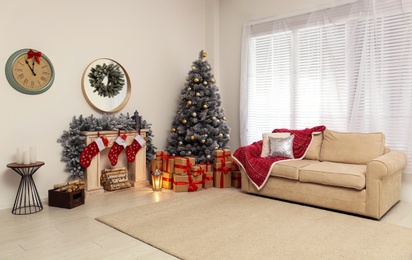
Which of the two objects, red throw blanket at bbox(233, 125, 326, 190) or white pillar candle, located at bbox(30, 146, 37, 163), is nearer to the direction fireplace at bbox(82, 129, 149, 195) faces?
the red throw blanket

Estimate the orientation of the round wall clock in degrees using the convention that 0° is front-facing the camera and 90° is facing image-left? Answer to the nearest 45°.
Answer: approximately 315°

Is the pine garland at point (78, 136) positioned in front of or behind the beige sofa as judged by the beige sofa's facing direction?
in front

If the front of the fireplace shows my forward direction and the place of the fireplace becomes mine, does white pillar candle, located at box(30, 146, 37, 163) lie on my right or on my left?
on my right

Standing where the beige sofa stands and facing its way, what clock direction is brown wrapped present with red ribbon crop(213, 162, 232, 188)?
The brown wrapped present with red ribbon is roughly at 2 o'clock from the beige sofa.

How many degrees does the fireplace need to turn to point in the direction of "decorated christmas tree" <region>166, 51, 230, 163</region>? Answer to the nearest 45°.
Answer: approximately 45° to its left

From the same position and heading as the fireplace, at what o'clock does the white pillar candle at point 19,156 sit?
The white pillar candle is roughly at 3 o'clock from the fireplace.

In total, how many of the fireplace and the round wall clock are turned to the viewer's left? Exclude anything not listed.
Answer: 0

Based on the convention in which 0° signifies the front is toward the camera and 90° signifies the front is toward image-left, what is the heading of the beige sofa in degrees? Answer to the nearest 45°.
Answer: approximately 45°

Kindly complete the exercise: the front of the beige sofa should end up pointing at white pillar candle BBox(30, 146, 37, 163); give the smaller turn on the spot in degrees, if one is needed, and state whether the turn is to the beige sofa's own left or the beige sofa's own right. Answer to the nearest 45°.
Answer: approximately 45° to the beige sofa's own right

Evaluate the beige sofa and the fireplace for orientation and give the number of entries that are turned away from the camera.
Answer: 0
